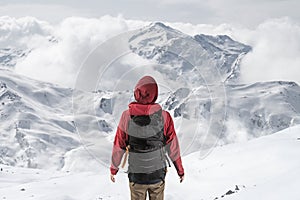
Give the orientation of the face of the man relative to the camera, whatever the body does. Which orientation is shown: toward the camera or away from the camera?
away from the camera

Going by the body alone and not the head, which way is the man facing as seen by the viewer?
away from the camera
